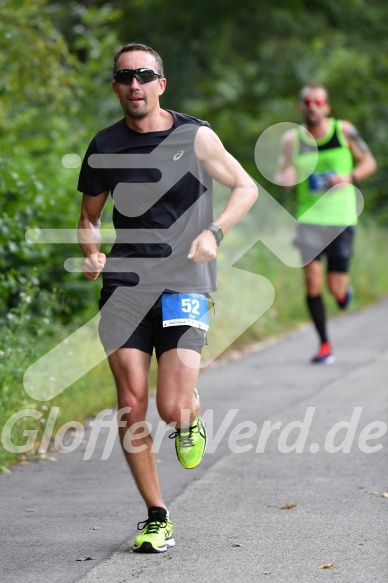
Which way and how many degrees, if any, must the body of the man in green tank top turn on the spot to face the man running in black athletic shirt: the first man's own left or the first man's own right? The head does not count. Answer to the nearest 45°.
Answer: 0° — they already face them

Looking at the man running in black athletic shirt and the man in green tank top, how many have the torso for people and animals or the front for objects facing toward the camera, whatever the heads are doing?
2

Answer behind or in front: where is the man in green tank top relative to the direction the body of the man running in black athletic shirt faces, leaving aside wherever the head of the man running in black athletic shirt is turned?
behind

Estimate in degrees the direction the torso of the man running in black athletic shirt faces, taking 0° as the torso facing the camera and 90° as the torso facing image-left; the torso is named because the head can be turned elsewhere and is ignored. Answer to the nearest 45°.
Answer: approximately 0°

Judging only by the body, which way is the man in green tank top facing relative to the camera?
toward the camera
